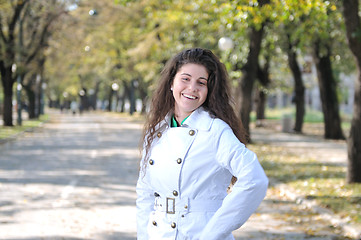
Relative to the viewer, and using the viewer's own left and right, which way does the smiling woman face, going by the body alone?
facing the viewer and to the left of the viewer

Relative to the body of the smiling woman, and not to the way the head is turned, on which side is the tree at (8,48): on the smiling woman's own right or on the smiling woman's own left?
on the smiling woman's own right
